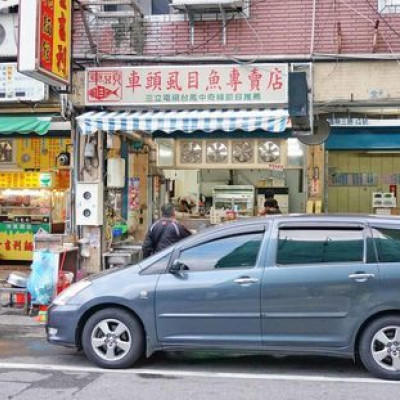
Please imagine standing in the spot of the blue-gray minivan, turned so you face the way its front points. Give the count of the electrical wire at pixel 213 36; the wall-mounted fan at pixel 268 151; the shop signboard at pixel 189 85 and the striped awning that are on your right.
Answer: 4

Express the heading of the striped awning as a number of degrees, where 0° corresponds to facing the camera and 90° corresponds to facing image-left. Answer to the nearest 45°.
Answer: approximately 0°

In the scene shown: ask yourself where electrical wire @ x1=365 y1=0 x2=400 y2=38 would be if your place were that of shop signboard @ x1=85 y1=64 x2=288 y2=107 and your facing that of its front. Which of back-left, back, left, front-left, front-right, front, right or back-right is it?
left

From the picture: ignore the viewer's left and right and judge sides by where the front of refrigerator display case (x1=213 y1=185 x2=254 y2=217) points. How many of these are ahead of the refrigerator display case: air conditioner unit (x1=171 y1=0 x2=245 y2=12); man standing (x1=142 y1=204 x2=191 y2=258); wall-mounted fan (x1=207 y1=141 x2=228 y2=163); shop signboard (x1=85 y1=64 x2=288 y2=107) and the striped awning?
5

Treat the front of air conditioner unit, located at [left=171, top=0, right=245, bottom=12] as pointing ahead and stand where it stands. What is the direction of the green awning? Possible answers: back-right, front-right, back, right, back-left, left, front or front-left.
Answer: right

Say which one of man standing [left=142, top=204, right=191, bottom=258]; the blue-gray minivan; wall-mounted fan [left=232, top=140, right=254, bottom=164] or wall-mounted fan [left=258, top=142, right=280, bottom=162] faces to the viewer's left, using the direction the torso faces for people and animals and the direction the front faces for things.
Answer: the blue-gray minivan

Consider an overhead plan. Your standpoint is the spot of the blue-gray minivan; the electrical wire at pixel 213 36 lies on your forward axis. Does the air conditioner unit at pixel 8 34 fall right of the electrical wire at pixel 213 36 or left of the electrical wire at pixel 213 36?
left

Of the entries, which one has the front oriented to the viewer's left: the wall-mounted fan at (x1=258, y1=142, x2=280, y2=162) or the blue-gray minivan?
the blue-gray minivan

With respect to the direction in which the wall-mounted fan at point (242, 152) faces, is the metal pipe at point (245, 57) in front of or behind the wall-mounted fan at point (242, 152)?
in front

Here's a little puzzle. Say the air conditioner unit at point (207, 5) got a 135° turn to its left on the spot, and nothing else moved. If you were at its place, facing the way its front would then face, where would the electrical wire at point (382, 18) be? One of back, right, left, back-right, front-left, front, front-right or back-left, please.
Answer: front-right

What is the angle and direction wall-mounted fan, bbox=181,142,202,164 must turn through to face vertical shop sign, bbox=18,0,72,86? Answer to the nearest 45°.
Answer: approximately 45° to its right

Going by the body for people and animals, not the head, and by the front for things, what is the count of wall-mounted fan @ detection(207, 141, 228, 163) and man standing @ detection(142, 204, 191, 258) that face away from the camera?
1

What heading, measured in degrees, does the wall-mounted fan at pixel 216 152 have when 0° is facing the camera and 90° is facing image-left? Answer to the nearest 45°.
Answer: approximately 0°

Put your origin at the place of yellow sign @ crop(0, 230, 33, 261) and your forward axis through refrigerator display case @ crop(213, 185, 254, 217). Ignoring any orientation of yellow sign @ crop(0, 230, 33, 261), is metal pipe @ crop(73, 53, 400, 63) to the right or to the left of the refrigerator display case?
right
